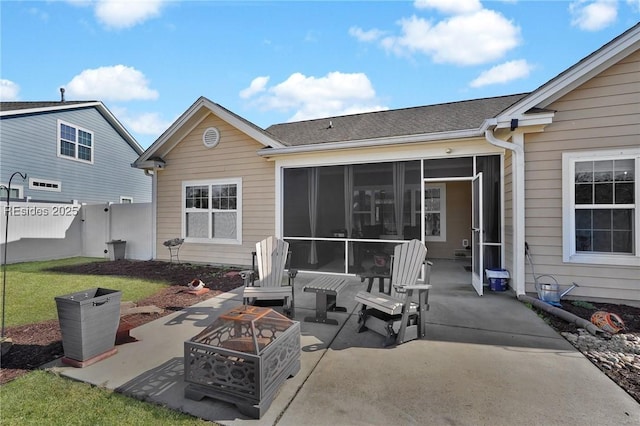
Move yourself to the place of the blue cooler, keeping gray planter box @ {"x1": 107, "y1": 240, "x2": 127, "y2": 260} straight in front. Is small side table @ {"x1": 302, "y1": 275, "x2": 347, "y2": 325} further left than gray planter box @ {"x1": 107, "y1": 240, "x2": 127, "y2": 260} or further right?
left

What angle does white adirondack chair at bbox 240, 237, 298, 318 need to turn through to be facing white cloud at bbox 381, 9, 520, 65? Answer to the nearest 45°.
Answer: approximately 135° to its left

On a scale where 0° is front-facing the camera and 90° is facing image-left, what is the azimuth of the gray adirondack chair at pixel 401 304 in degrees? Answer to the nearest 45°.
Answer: approximately 45°

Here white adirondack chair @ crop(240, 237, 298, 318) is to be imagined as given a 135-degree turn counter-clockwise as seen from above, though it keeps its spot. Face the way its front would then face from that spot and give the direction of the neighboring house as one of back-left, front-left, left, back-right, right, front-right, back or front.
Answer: left

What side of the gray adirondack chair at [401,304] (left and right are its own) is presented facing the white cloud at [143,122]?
right

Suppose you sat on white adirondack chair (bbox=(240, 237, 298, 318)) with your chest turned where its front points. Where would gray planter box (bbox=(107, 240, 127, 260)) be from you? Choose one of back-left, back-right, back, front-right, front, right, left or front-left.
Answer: back-right

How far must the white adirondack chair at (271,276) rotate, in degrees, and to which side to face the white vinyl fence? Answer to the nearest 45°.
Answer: approximately 135° to its right

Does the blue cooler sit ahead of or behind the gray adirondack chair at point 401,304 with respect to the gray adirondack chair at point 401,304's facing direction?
behind

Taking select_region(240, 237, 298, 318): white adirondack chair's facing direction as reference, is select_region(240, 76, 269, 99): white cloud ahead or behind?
behind

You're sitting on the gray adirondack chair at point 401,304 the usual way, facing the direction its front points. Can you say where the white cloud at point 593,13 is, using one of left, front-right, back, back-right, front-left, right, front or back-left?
back
